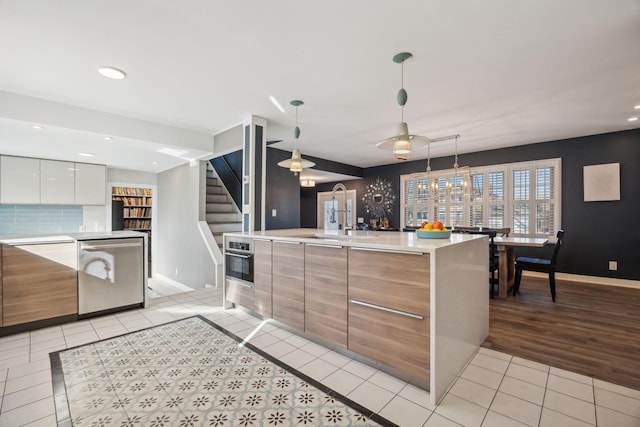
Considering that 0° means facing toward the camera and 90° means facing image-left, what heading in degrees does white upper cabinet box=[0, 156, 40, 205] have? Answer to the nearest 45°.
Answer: approximately 0°

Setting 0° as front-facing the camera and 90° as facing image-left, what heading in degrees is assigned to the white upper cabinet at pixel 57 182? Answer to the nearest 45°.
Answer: approximately 0°

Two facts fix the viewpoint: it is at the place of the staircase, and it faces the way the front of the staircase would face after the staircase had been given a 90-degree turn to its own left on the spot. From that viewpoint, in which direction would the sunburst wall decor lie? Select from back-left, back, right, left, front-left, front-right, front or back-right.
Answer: front

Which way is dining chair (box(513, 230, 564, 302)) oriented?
to the viewer's left

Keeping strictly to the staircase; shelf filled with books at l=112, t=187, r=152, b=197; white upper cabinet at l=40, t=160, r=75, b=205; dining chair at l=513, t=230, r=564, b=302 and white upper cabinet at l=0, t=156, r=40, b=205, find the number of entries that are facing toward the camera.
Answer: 4

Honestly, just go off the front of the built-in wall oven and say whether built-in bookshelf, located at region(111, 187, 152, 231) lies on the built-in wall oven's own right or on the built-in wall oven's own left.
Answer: on the built-in wall oven's own right

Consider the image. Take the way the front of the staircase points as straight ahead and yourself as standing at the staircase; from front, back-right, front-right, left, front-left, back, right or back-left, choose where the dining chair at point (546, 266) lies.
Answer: front-left

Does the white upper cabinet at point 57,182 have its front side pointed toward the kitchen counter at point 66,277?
yes

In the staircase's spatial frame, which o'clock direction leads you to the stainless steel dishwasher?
The stainless steel dishwasher is roughly at 1 o'clock from the staircase.
